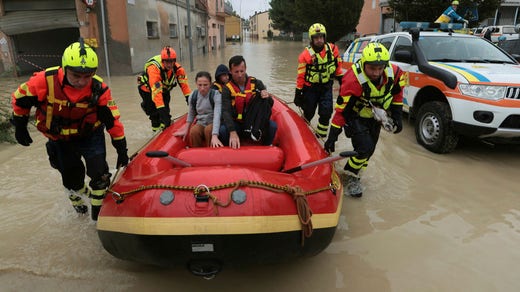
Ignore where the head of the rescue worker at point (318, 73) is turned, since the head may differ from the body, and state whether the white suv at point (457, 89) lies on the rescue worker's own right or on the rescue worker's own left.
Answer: on the rescue worker's own left

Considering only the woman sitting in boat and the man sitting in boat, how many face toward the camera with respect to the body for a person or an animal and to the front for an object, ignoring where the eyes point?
2

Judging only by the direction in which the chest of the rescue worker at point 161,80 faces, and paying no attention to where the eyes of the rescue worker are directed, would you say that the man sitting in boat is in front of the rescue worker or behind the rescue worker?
in front

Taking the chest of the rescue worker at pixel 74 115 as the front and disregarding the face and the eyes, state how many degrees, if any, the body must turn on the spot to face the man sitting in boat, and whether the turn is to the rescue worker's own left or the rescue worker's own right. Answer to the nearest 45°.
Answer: approximately 90° to the rescue worker's own left

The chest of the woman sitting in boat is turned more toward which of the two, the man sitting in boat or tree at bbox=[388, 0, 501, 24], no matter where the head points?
the man sitting in boat

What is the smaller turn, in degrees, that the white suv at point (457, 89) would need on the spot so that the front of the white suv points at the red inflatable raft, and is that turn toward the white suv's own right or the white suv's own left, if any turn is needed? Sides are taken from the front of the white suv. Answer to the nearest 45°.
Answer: approximately 45° to the white suv's own right

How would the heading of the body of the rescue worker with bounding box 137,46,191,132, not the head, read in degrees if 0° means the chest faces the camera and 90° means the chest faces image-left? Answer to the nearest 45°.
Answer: approximately 315°

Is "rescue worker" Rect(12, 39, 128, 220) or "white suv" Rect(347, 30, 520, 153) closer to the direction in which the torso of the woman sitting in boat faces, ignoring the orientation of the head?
the rescue worker

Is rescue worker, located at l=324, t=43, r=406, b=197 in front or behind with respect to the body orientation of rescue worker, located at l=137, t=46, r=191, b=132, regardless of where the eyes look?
in front
